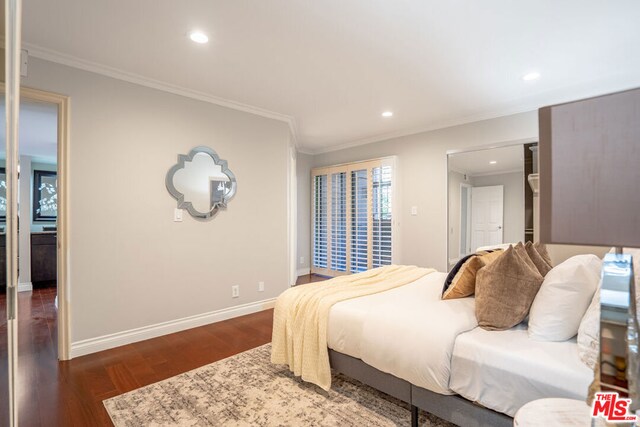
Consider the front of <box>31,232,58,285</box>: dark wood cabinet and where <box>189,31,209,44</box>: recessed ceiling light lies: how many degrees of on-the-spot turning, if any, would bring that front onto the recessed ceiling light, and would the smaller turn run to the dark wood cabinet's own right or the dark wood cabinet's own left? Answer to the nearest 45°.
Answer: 0° — it already faces it

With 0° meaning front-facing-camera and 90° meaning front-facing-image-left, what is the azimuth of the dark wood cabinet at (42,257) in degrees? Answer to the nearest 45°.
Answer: approximately 0°

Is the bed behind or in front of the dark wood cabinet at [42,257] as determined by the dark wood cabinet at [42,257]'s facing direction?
in front

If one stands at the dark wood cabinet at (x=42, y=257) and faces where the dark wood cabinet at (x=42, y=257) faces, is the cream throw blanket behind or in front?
in front

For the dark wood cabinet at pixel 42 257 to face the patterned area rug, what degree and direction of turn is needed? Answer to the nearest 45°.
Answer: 0° — it already faces it

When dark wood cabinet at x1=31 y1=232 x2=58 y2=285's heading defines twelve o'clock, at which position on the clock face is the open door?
The open door is roughly at 12 o'clock from the dark wood cabinet.

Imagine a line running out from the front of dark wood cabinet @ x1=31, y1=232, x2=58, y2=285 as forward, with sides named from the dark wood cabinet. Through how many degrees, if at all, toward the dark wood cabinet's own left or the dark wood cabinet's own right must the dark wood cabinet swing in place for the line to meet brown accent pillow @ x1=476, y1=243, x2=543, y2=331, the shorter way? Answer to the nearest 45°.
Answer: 0° — it already faces it

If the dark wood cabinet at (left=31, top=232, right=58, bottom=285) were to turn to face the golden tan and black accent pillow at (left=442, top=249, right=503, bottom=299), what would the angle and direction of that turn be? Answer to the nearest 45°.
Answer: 0° — it already faces it
